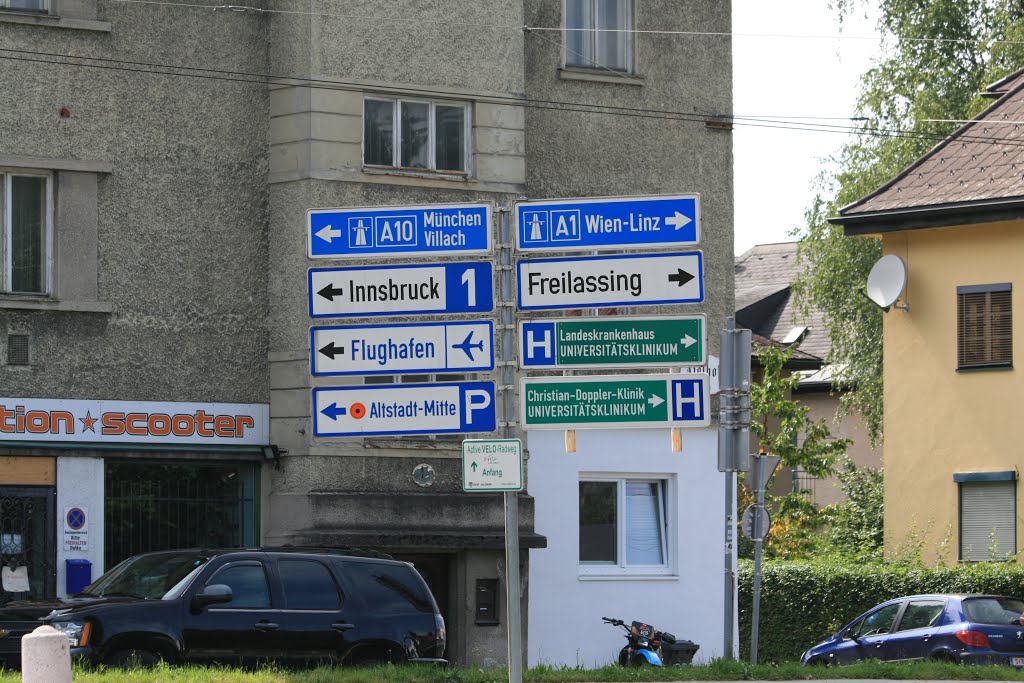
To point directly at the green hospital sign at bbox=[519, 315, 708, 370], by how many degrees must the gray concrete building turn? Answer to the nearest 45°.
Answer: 0° — it already faces it

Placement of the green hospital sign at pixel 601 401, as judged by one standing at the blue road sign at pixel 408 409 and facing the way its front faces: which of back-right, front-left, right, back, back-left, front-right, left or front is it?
left

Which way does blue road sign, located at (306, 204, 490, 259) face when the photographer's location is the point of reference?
facing the viewer

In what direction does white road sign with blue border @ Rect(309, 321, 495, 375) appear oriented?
toward the camera

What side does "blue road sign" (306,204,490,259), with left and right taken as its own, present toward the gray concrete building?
back

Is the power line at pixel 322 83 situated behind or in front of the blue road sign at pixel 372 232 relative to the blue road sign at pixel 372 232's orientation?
behind

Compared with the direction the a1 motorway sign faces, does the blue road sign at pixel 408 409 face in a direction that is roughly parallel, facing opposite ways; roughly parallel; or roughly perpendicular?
roughly parallel

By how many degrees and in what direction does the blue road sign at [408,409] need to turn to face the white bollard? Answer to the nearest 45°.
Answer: approximately 90° to its right

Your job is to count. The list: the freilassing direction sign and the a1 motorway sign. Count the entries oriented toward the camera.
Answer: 2

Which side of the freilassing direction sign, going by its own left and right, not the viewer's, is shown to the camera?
front

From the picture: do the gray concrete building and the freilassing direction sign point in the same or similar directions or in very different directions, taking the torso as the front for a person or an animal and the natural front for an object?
same or similar directions

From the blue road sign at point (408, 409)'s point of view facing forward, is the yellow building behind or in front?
behind

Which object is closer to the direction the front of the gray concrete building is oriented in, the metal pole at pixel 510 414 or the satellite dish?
the metal pole

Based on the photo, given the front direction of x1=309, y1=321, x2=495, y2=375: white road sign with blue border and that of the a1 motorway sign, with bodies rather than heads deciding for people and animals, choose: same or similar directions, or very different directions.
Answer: same or similar directions

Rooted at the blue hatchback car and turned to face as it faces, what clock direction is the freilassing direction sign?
The freilassing direction sign is roughly at 8 o'clock from the blue hatchback car.

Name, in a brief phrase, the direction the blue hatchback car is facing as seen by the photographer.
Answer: facing away from the viewer and to the left of the viewer

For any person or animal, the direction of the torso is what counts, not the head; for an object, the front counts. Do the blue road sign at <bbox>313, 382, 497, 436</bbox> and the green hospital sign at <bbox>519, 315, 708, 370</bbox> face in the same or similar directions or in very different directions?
same or similar directions
